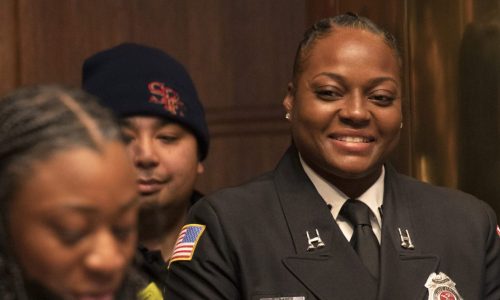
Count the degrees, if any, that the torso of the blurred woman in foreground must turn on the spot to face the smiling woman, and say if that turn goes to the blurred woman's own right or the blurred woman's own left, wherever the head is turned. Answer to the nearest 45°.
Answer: approximately 90° to the blurred woman's own left

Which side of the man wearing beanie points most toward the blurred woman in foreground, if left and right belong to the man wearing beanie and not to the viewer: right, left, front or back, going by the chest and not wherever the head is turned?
front

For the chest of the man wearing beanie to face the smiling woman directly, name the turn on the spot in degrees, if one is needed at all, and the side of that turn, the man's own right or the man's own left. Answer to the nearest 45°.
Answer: approximately 45° to the man's own left

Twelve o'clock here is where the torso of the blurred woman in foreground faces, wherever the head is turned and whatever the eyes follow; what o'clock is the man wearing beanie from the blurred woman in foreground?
The man wearing beanie is roughly at 8 o'clock from the blurred woman in foreground.

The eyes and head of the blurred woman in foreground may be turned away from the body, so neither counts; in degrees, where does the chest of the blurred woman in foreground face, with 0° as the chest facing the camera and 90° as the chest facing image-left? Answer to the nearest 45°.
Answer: approximately 315°

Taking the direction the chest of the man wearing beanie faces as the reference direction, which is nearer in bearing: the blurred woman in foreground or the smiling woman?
the blurred woman in foreground

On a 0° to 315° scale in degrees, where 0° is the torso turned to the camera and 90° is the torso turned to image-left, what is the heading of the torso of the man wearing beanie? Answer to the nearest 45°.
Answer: approximately 0°
